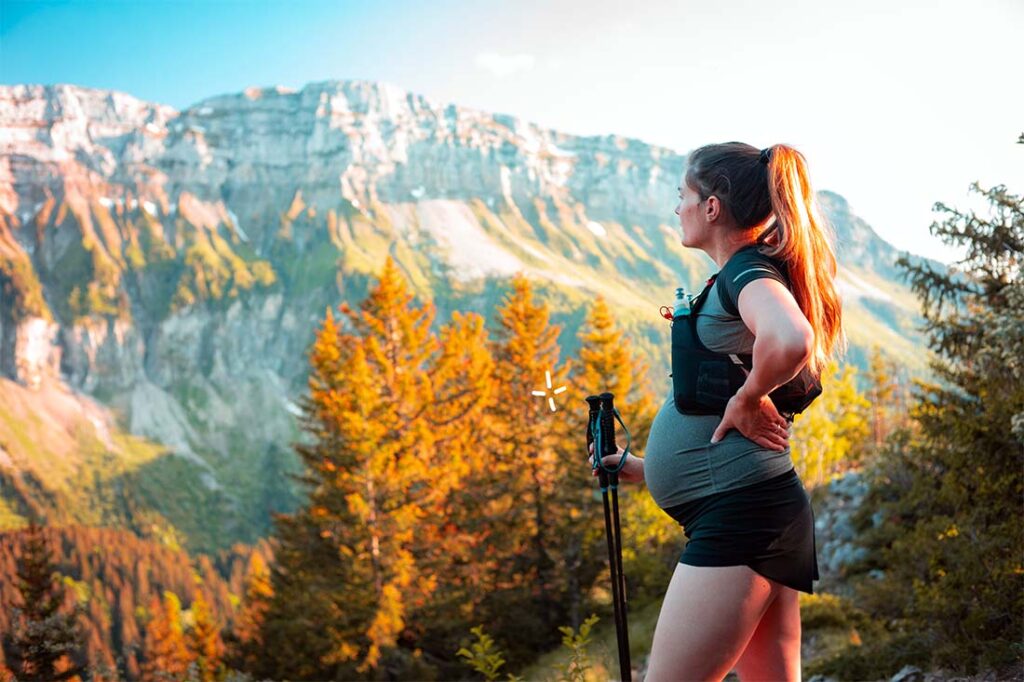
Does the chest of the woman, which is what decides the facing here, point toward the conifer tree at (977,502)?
no

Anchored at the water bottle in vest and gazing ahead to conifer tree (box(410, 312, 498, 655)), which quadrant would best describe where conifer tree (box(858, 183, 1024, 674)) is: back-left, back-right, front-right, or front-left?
front-right

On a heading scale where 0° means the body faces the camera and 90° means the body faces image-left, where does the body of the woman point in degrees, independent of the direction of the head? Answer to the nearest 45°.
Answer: approximately 90°

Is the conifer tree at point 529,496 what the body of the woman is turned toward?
no
